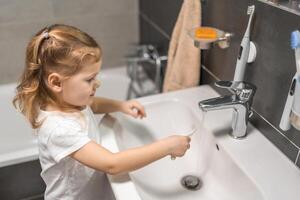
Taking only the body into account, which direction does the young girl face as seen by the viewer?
to the viewer's right

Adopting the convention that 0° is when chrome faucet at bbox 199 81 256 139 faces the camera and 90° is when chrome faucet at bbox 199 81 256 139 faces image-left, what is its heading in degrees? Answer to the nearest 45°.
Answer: approximately 90°

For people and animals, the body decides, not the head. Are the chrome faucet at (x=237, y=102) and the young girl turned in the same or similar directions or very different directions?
very different directions

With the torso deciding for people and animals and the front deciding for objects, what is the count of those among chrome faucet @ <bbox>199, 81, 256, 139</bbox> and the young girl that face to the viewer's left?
1

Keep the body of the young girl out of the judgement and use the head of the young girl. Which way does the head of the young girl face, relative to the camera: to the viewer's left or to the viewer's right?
to the viewer's right
